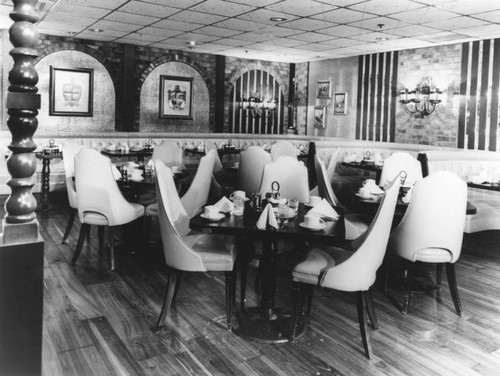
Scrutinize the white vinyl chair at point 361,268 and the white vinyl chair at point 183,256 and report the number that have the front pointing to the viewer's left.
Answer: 1

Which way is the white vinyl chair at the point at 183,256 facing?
to the viewer's right

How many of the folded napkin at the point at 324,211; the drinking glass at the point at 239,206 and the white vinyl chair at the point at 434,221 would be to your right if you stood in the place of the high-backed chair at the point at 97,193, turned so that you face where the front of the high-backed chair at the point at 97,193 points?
3

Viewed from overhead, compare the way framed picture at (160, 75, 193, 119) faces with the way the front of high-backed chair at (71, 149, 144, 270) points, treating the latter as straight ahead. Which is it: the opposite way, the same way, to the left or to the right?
to the right

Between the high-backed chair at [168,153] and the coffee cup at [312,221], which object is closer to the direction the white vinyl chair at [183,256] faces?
the coffee cup

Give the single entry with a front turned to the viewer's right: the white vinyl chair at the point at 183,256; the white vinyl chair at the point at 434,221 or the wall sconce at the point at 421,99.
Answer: the white vinyl chair at the point at 183,256

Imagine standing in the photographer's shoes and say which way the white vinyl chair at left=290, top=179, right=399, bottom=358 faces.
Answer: facing to the left of the viewer

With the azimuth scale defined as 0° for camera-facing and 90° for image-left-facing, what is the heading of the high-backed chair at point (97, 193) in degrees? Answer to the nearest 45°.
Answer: approximately 225°

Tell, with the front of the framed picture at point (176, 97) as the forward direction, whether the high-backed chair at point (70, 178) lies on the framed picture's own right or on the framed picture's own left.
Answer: on the framed picture's own right

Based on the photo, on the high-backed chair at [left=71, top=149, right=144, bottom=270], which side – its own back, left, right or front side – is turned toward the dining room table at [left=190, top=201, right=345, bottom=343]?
right

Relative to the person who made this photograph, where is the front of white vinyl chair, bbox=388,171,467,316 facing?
facing away from the viewer and to the left of the viewer
